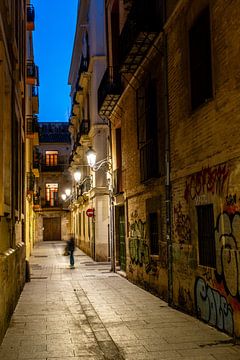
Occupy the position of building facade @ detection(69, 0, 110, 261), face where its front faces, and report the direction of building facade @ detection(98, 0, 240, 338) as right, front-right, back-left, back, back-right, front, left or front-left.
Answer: left

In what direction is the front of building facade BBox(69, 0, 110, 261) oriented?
to the viewer's left

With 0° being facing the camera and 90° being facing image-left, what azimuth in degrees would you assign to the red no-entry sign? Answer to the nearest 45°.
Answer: approximately 0°

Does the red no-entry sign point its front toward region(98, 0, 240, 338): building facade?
yes
